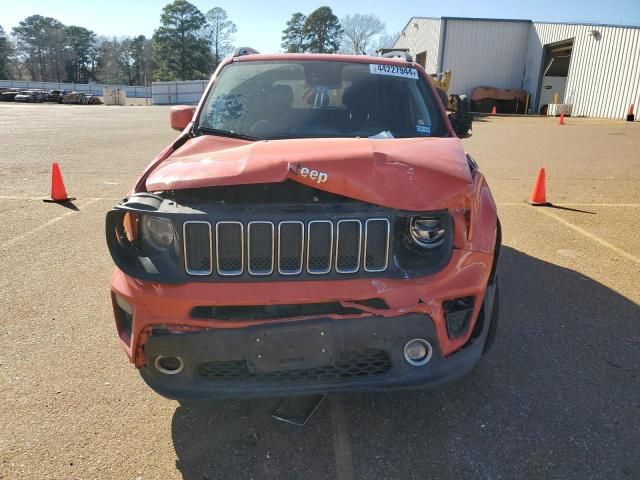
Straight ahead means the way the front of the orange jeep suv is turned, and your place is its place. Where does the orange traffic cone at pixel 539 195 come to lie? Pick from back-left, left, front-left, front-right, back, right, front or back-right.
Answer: back-left

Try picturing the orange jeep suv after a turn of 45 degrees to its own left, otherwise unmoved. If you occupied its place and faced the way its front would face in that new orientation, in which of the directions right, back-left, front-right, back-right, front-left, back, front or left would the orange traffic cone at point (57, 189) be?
back

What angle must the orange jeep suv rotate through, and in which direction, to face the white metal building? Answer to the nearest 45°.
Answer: approximately 135° to its left

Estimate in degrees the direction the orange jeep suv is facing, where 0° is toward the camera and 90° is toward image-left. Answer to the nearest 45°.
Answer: approximately 0°

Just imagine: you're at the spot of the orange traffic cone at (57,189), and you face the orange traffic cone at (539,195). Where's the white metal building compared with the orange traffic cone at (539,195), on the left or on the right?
left
